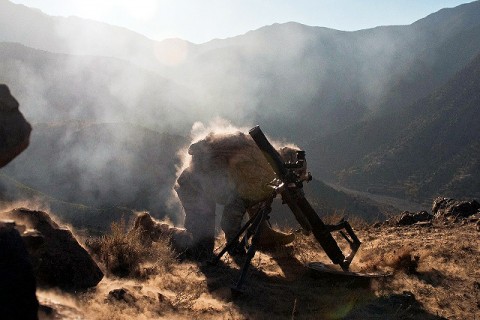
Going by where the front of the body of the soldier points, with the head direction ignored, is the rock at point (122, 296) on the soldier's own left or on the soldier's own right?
on the soldier's own right

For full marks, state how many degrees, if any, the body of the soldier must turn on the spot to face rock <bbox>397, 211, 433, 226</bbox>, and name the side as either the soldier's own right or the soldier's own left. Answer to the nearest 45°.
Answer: approximately 45° to the soldier's own left

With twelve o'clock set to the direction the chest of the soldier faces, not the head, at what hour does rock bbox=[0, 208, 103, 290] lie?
The rock is roughly at 4 o'clock from the soldier.

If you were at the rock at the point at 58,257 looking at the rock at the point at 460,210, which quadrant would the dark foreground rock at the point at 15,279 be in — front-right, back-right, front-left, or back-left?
back-right

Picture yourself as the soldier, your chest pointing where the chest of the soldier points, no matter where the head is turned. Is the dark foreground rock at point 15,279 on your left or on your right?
on your right

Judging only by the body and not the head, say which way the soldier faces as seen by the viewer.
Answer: to the viewer's right
